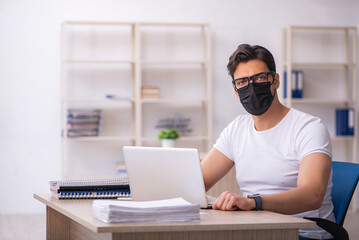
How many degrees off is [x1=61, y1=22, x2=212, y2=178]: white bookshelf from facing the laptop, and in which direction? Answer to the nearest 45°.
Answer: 0° — it already faces it

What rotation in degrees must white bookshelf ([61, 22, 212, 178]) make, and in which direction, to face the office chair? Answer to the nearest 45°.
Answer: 0° — it already faces it

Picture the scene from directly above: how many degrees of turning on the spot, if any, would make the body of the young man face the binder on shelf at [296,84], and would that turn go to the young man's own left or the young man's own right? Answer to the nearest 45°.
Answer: approximately 135° to the young man's own right

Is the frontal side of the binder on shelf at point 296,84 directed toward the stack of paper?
yes

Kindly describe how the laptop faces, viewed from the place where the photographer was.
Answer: facing away from the viewer and to the right of the viewer

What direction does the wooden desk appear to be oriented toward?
away from the camera

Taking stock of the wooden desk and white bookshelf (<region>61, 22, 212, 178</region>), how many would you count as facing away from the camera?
1

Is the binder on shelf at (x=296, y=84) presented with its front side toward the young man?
yes

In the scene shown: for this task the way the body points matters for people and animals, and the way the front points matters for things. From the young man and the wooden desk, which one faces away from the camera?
the wooden desk

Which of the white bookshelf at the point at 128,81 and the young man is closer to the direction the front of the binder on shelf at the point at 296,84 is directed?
the young man

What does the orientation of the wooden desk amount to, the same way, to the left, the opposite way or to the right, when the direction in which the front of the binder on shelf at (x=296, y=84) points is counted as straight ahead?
the opposite way

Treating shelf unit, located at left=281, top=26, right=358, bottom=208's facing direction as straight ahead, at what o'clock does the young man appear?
The young man is roughly at 12 o'clock from the shelf unit.
